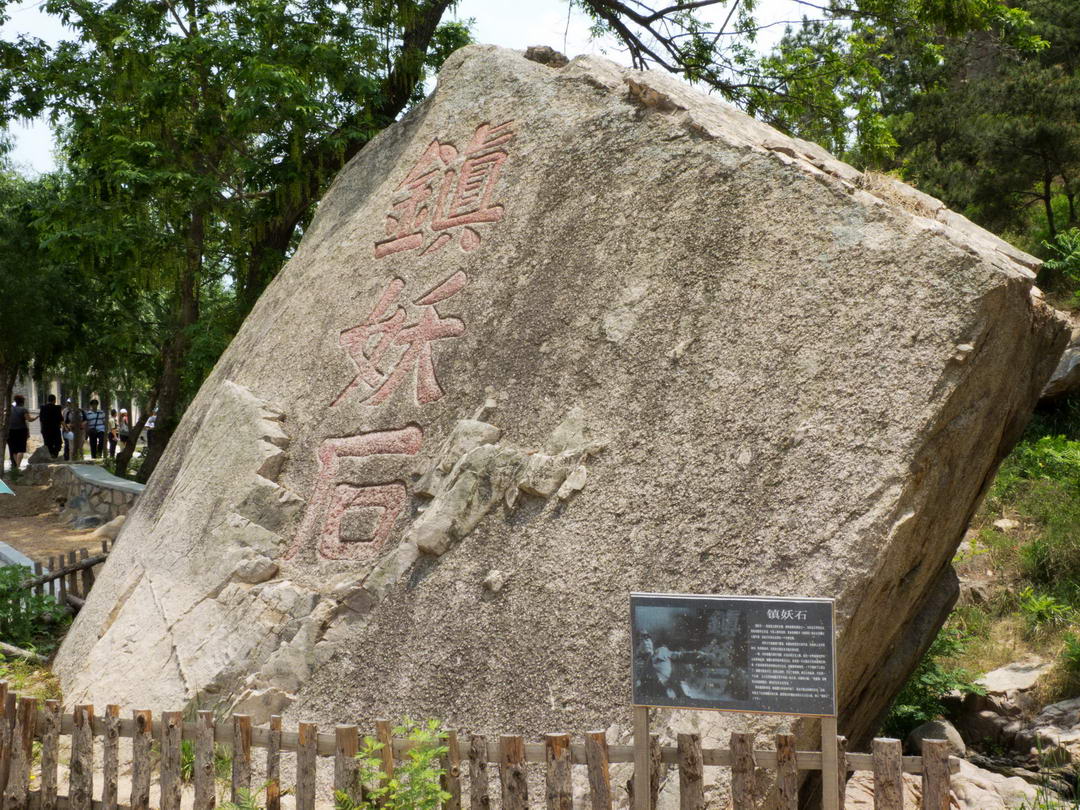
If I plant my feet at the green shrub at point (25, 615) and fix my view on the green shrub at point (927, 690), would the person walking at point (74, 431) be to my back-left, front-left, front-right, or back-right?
back-left

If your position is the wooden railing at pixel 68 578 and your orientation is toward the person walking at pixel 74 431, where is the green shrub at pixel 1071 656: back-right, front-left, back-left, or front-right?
back-right

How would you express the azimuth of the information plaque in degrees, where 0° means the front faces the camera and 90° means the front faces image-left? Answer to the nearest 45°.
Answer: approximately 0°

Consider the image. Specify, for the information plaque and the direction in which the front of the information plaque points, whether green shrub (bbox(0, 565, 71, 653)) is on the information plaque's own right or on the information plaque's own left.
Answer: on the information plaque's own right

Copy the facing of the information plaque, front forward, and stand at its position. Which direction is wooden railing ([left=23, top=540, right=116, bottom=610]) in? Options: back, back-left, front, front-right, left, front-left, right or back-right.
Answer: back-right

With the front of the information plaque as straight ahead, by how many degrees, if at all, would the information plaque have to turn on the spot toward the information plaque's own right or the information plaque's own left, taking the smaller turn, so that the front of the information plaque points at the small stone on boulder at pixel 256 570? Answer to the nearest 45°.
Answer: approximately 135° to the information plaque's own right
